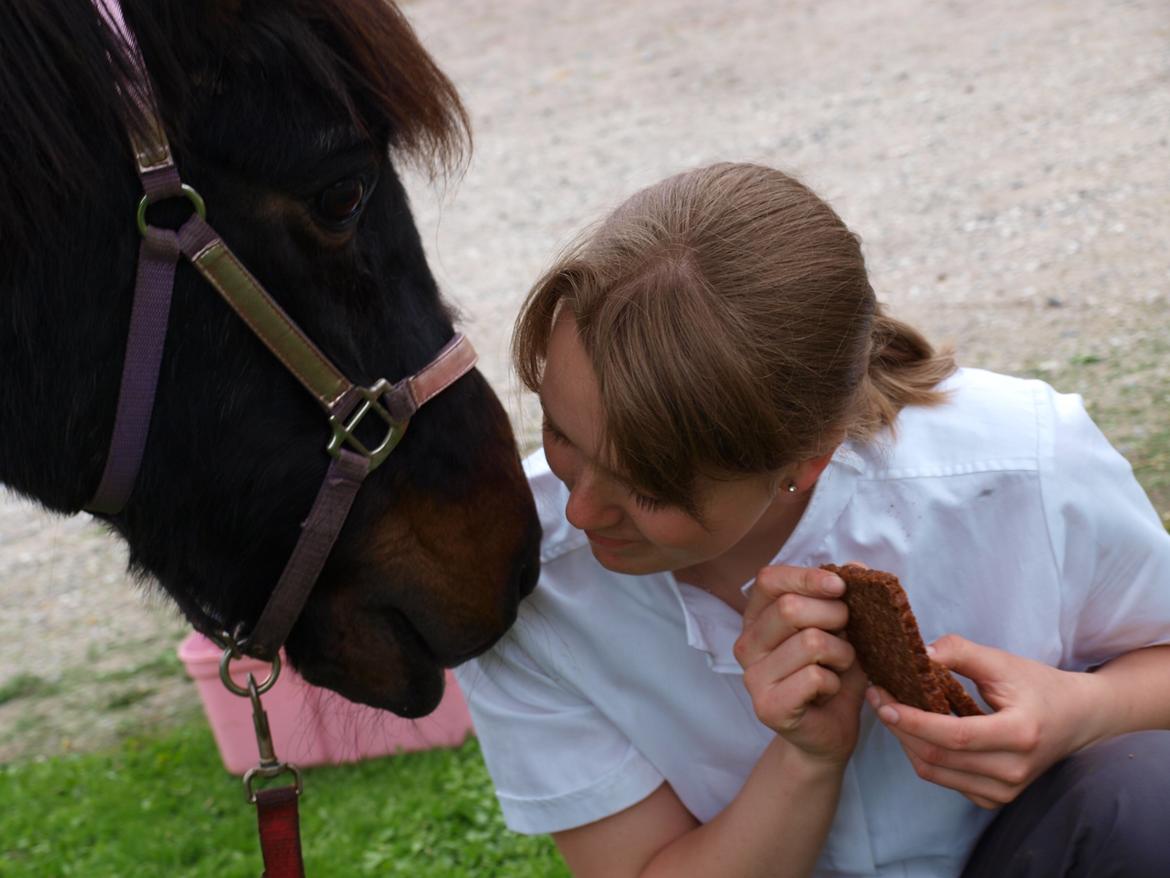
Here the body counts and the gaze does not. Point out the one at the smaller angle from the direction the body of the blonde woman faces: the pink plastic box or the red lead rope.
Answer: the red lead rope

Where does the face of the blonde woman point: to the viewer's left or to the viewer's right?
to the viewer's left

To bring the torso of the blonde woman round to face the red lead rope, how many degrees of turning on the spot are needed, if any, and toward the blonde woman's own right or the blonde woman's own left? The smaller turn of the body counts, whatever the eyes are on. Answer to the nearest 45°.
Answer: approximately 45° to the blonde woman's own right

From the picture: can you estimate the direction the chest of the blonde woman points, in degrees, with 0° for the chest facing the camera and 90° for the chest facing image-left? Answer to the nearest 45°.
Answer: approximately 45°

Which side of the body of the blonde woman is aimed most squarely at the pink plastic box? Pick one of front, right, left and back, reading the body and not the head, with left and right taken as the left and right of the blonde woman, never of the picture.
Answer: right

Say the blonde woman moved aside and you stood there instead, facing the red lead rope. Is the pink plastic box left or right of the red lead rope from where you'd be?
right
